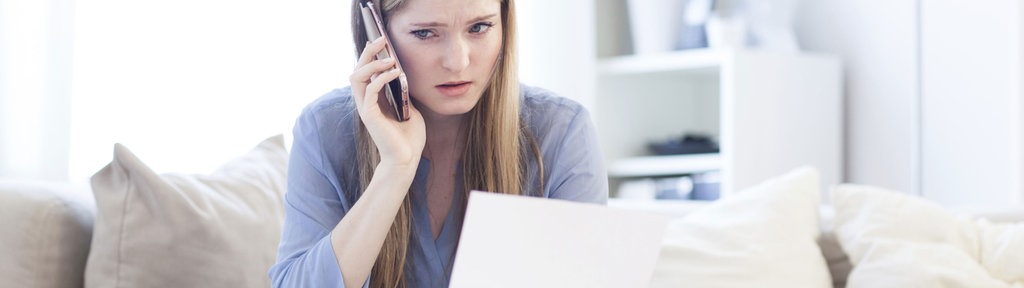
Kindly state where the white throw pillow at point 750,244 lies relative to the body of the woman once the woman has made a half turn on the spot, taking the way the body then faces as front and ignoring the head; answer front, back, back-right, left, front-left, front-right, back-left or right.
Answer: front-right

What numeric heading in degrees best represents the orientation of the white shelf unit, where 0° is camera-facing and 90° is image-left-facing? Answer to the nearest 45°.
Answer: approximately 45°

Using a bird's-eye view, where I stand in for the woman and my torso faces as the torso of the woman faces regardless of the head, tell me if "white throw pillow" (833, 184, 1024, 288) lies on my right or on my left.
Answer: on my left

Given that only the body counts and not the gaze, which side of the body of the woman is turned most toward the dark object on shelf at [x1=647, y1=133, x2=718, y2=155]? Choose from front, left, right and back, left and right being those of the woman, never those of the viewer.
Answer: back

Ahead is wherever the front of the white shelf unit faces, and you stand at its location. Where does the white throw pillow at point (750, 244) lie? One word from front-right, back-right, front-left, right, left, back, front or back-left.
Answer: front-left

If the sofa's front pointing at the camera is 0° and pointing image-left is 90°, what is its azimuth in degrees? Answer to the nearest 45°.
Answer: approximately 0°
